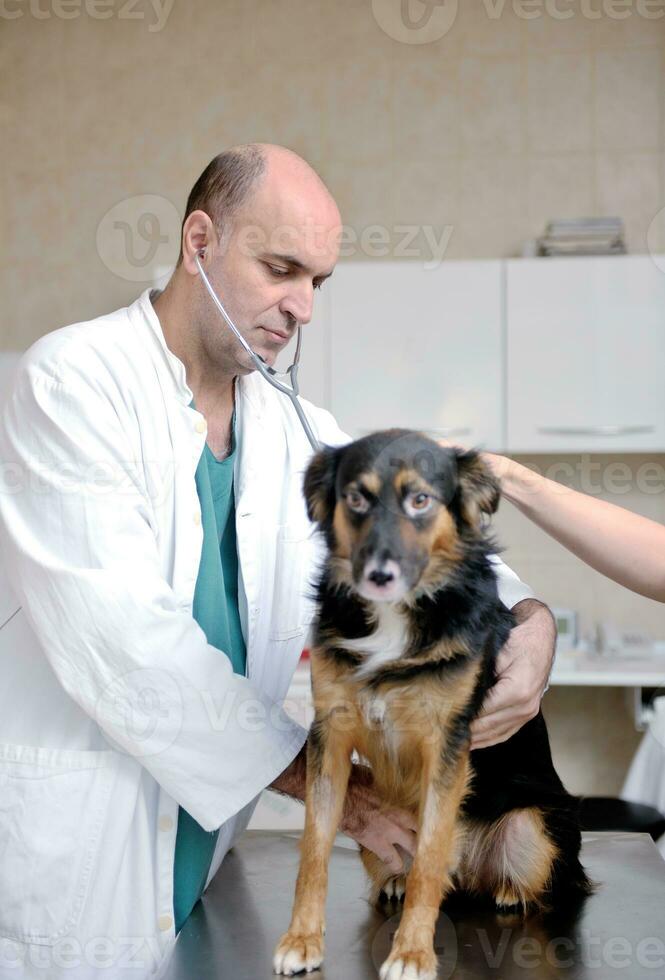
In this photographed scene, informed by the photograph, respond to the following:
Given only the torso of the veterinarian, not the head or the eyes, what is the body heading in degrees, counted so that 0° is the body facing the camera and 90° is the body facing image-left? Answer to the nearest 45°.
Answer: approximately 315°
